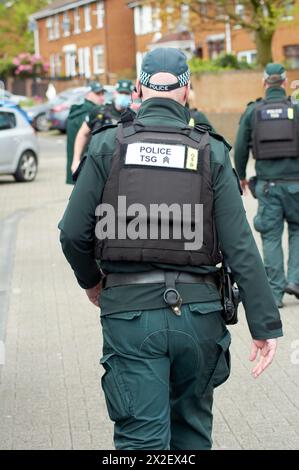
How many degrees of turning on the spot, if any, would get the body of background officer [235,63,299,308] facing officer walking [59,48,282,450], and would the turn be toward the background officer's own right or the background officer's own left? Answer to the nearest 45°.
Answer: approximately 180°

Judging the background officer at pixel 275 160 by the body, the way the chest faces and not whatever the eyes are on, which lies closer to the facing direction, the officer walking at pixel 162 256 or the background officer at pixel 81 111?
the background officer

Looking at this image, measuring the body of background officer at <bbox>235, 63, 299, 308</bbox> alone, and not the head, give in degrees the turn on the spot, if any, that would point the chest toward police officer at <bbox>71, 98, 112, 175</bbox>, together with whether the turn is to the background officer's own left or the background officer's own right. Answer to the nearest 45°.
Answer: approximately 45° to the background officer's own left

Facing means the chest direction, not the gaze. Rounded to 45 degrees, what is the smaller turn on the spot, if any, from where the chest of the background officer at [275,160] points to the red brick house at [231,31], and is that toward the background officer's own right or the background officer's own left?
0° — they already face it

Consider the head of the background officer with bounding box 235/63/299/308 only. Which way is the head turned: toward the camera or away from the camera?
away from the camera

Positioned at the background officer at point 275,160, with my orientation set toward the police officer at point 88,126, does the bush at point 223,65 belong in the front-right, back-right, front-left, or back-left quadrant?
front-right

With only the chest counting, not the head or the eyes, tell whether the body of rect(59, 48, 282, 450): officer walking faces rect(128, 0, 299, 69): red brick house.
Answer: yes

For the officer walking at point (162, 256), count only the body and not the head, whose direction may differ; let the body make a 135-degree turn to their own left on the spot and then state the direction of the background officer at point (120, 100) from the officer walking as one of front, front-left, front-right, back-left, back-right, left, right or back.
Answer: back-right

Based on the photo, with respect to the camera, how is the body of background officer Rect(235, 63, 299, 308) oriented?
away from the camera

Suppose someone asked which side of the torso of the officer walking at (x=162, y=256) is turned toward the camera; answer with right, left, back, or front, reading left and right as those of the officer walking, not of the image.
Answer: back
